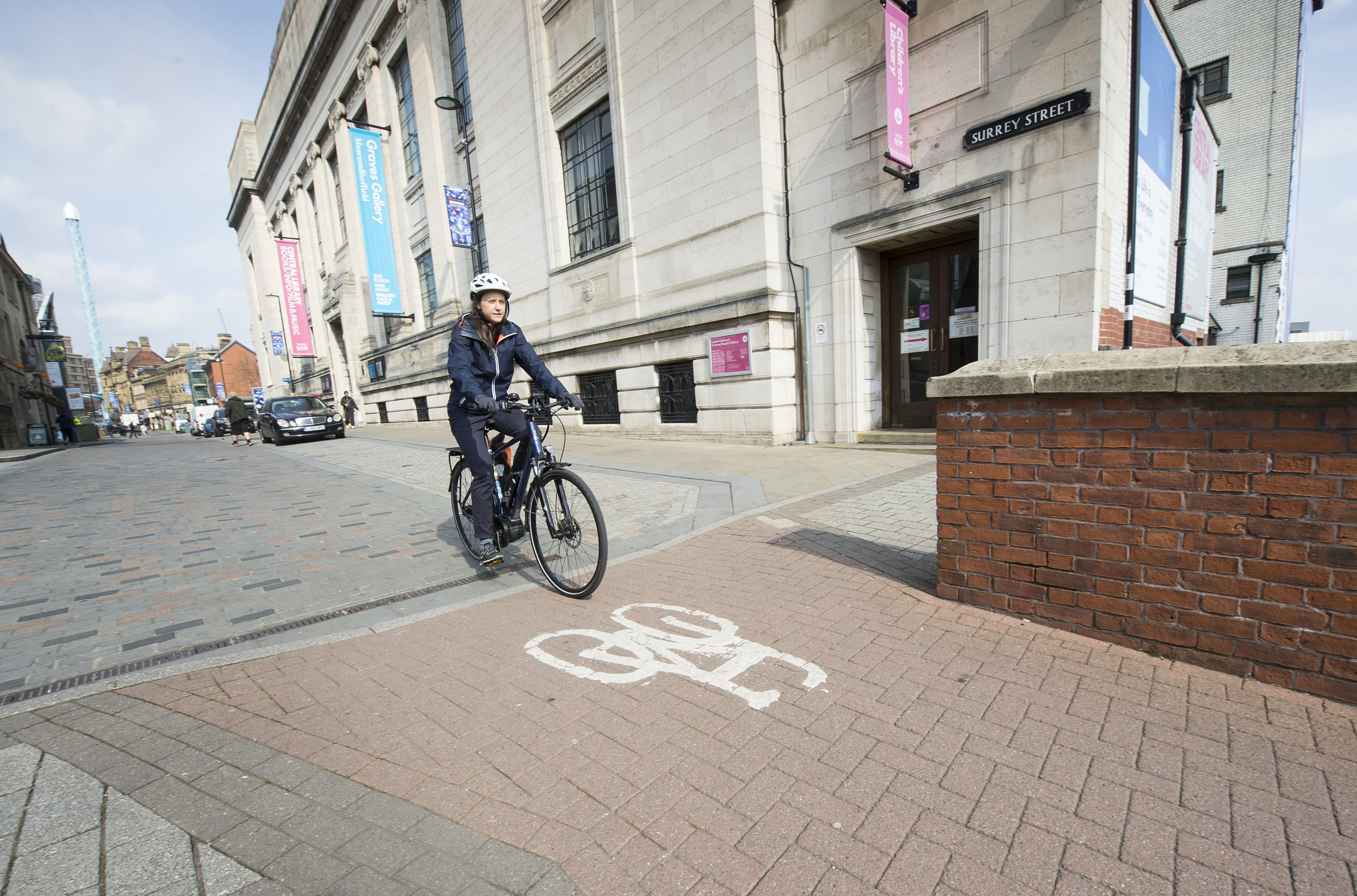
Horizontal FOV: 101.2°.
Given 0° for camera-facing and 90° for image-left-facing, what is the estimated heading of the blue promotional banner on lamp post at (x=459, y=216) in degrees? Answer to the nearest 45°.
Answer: approximately 0°

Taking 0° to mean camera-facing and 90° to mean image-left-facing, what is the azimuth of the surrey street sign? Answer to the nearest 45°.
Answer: approximately 45°

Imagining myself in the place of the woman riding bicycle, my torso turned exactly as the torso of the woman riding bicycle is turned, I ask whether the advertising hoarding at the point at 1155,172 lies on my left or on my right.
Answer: on my left

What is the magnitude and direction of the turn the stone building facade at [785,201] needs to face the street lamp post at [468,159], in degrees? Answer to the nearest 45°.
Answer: approximately 90° to its right

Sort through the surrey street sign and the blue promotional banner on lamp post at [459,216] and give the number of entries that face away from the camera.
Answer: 0

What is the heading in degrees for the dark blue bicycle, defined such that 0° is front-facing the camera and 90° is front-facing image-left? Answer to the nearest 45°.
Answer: approximately 315°

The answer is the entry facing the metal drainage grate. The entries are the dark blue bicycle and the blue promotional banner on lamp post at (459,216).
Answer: the blue promotional banner on lamp post

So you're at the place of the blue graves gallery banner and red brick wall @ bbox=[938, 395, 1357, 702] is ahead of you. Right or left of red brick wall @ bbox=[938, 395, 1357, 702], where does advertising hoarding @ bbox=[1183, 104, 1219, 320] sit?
left

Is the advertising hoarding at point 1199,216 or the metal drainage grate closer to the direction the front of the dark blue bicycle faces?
the advertising hoarding

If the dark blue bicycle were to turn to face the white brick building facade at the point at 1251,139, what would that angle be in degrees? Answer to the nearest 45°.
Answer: approximately 45° to its left

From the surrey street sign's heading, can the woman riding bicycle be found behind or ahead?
ahead

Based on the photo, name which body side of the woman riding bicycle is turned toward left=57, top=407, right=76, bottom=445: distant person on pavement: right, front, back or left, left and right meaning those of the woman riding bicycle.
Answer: back

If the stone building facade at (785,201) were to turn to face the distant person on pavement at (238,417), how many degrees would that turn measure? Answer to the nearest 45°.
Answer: approximately 45° to its right

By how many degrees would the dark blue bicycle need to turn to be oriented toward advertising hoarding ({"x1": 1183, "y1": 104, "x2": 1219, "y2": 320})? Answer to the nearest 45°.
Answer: approximately 45° to its left

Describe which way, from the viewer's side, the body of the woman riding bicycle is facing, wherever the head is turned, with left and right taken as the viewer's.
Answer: facing the viewer and to the right of the viewer

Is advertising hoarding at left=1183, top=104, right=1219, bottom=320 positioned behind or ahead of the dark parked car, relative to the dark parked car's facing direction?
ahead

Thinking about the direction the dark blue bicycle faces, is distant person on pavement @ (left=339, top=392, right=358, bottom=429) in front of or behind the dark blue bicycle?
behind
